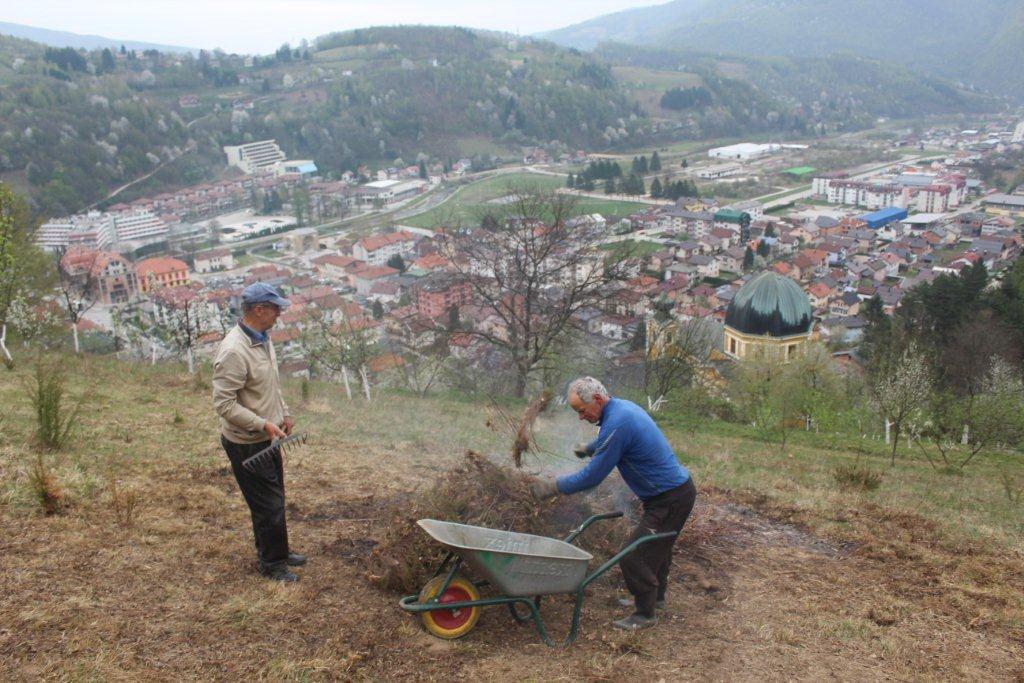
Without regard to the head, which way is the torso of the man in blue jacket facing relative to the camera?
to the viewer's left

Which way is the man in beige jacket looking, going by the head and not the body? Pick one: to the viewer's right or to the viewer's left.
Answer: to the viewer's right

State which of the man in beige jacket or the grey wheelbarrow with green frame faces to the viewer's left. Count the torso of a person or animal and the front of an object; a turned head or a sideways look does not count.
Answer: the grey wheelbarrow with green frame

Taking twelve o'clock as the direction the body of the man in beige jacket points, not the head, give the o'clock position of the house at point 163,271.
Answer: The house is roughly at 9 o'clock from the man in beige jacket.

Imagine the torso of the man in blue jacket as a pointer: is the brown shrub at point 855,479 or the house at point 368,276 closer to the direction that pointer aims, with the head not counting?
the house

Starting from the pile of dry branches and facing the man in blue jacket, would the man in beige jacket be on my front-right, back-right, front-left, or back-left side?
back-right

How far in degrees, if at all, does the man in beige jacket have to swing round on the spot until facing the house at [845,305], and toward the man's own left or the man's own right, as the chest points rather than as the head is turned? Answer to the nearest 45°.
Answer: approximately 45° to the man's own left

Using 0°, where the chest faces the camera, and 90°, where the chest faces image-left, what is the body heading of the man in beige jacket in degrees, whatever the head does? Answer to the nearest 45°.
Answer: approximately 270°

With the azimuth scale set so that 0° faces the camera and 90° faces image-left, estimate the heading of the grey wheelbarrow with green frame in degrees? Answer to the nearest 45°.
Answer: approximately 90°

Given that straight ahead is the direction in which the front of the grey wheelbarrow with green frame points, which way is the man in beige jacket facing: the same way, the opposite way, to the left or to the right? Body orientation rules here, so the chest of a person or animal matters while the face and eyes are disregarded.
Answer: the opposite way
